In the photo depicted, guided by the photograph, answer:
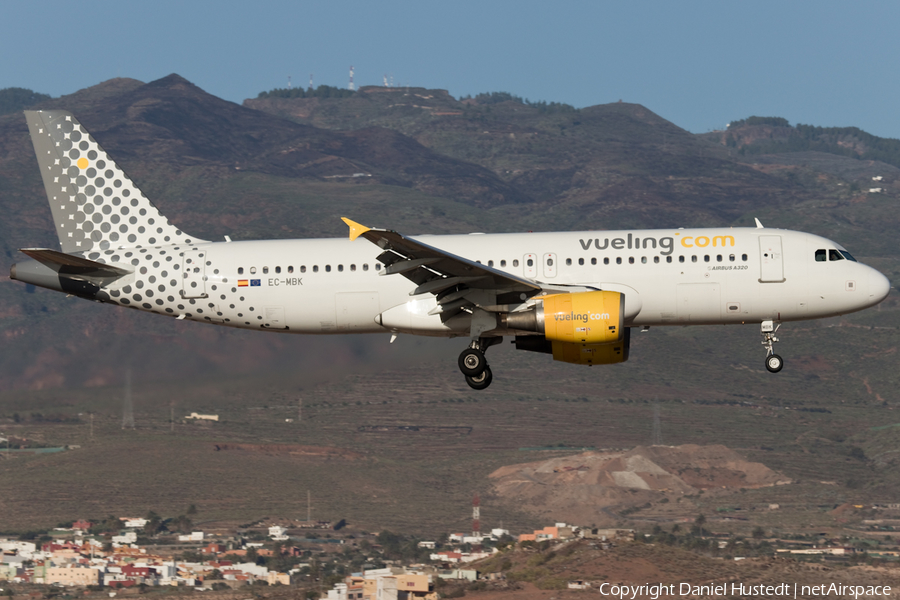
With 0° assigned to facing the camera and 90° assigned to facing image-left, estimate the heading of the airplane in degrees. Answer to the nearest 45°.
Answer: approximately 270°
